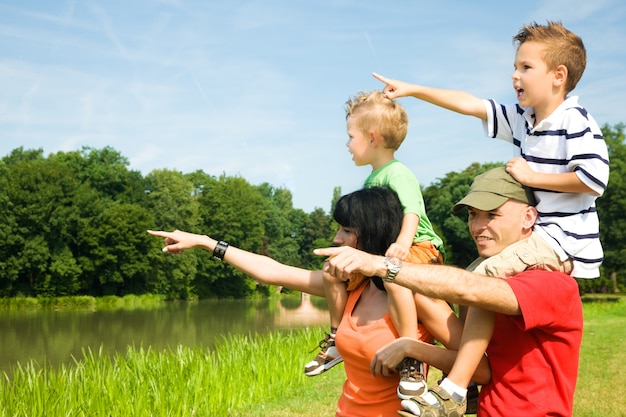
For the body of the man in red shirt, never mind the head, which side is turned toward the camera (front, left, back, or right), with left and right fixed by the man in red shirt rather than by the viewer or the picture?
left

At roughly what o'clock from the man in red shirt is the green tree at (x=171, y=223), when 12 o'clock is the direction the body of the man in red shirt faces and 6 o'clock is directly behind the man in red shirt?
The green tree is roughly at 2 o'clock from the man in red shirt.

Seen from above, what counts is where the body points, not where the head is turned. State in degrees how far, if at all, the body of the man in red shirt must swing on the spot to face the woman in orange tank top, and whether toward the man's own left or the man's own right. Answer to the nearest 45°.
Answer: approximately 45° to the man's own right

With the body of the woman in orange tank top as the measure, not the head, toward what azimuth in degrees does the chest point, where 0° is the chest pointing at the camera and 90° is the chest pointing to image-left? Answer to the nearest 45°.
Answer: approximately 45°

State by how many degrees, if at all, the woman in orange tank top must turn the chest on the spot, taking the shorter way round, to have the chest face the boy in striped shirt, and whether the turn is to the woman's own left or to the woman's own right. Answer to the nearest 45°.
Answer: approximately 135° to the woman's own left

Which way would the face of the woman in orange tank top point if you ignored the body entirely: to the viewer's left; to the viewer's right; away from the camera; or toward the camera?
to the viewer's left

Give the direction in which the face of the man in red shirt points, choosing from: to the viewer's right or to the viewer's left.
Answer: to the viewer's left

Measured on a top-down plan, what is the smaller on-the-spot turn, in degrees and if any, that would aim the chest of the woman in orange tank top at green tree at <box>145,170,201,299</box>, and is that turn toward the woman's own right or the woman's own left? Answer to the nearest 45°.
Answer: approximately 135° to the woman's own right

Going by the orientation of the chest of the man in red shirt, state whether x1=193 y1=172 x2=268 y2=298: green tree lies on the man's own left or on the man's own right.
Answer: on the man's own right

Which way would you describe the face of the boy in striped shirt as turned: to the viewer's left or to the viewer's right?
to the viewer's left

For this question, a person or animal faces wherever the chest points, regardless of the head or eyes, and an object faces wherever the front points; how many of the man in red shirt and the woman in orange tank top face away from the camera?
0
